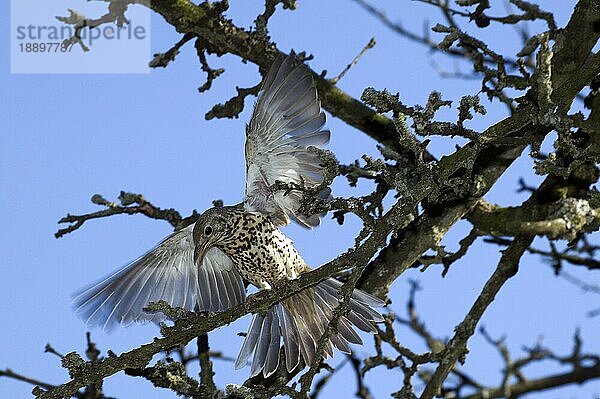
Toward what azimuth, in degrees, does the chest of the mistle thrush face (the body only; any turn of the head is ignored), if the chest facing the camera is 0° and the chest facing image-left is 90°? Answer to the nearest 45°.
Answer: approximately 45°
